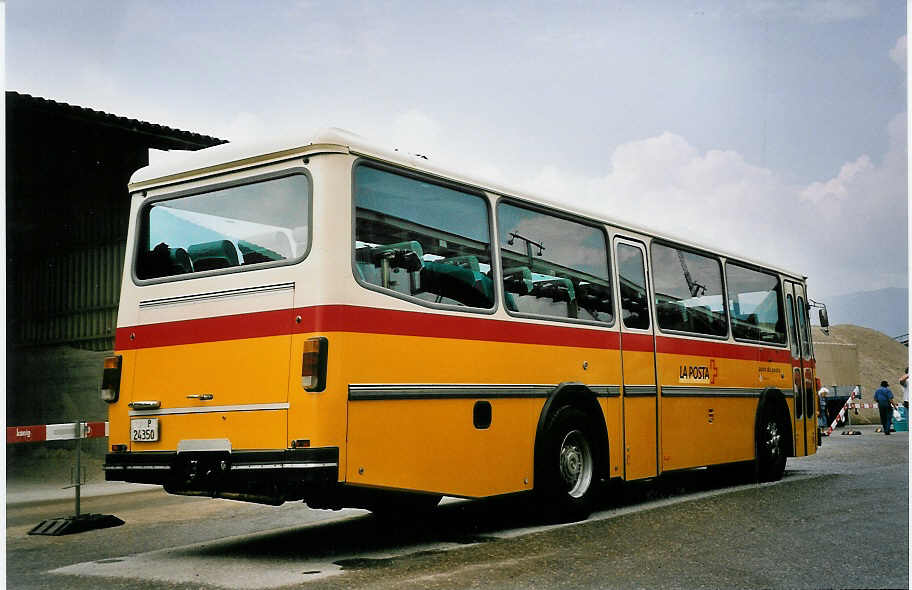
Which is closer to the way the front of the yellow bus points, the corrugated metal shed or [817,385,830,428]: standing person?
the standing person

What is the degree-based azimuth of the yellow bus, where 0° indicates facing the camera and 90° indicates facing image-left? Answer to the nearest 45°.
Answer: approximately 225°

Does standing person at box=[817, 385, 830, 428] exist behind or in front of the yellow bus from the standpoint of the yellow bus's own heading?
in front

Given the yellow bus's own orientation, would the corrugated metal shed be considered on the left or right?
on its left

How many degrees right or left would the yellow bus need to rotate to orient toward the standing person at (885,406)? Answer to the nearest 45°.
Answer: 0° — it already faces them

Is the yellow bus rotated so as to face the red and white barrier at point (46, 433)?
no
